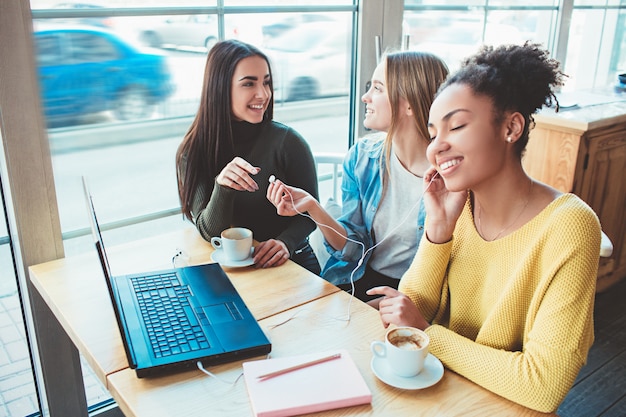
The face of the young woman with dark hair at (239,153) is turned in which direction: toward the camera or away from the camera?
toward the camera

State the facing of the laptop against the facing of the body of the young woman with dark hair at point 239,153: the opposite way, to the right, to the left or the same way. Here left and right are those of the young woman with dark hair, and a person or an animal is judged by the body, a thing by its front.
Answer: to the left

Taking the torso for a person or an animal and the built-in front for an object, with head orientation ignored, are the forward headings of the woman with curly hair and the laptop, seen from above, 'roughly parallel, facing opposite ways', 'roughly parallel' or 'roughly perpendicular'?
roughly parallel, facing opposite ways

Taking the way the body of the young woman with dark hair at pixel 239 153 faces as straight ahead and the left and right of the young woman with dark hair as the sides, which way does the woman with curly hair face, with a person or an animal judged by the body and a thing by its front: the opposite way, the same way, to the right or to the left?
to the right

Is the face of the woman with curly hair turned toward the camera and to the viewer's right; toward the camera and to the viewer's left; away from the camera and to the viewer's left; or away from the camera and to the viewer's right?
toward the camera and to the viewer's left

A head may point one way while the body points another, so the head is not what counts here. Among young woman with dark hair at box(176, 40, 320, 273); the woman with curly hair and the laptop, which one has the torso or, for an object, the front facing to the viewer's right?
the laptop

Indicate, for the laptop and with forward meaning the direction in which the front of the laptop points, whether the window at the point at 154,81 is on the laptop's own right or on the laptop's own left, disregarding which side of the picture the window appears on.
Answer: on the laptop's own left

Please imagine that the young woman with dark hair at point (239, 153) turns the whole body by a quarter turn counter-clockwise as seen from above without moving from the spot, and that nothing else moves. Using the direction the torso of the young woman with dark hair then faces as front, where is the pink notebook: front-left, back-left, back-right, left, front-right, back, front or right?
right

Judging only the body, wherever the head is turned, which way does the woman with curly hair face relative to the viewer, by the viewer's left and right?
facing the viewer and to the left of the viewer

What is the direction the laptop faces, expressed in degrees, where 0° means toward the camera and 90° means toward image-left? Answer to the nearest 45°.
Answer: approximately 270°

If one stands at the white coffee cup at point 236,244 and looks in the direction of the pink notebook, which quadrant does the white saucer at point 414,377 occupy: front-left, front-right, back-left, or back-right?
front-left

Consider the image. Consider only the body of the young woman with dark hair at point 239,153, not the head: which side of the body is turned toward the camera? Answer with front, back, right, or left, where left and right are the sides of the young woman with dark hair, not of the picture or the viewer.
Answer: front

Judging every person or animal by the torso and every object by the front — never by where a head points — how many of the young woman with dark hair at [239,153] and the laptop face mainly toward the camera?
1

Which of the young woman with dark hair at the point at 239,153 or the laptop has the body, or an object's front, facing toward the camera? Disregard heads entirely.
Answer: the young woman with dark hair
